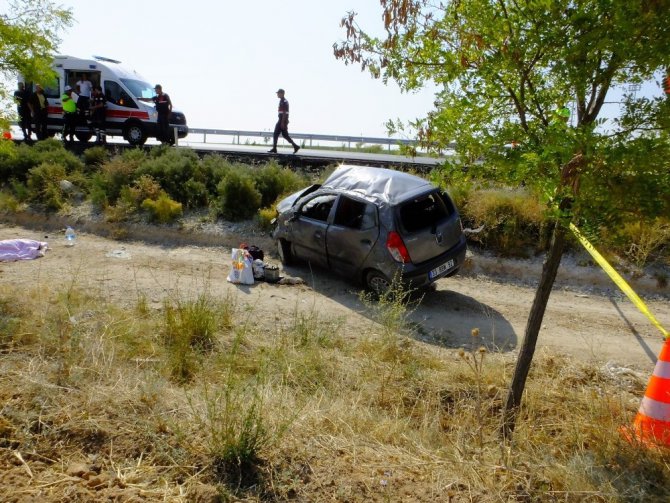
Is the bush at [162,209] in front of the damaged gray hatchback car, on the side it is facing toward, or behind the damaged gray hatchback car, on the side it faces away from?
in front

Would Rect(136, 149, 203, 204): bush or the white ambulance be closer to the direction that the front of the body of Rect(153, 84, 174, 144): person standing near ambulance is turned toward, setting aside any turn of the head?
the bush

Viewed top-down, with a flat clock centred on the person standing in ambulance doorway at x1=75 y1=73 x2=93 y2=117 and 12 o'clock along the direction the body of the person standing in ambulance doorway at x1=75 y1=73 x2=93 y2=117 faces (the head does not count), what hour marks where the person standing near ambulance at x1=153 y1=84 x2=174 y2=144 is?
the person standing near ambulance at x1=153 y1=84 x2=174 y2=144 is roughly at 10 o'clock from the person standing in ambulance doorway at x1=75 y1=73 x2=93 y2=117.

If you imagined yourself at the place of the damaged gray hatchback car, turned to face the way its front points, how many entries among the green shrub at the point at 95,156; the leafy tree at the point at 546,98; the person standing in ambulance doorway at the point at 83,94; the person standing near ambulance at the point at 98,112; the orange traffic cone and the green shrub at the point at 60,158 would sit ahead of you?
4

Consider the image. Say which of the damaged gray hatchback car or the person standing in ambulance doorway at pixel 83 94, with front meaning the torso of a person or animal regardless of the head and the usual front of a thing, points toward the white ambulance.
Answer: the damaged gray hatchback car

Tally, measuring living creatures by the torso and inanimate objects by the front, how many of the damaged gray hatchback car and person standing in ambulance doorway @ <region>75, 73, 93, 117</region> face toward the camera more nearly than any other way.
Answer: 1

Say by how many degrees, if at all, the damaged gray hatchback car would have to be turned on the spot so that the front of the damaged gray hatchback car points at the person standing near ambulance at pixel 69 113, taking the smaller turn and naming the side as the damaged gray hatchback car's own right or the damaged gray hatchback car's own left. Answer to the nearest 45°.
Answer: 0° — it already faces them

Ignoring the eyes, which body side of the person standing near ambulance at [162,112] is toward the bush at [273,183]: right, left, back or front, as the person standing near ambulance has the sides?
left

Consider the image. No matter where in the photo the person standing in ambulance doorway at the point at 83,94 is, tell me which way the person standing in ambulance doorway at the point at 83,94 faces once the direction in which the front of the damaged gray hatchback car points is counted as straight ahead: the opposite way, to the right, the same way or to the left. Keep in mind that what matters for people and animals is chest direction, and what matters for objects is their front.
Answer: the opposite way

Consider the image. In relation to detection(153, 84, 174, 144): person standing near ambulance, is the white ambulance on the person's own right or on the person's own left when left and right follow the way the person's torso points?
on the person's own right

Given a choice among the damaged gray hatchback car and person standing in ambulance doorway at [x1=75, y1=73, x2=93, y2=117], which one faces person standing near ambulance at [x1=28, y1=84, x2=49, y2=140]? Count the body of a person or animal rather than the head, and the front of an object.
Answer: the damaged gray hatchback car

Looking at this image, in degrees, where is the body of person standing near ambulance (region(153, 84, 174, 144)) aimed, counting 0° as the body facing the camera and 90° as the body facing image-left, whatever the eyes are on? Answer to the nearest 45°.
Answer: approximately 45°

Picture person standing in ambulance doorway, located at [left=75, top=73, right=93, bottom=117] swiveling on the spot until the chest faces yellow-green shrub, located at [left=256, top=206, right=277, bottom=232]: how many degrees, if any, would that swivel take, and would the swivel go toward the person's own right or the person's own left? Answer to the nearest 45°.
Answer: approximately 45° to the person's own left

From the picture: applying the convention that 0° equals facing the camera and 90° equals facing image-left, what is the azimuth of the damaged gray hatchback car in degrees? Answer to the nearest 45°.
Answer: approximately 135°
